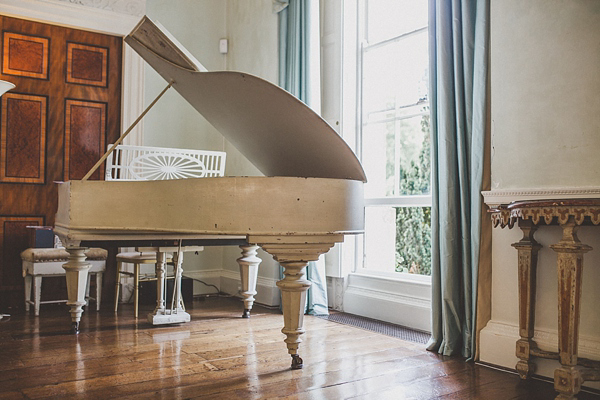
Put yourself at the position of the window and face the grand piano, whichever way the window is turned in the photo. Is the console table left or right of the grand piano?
left

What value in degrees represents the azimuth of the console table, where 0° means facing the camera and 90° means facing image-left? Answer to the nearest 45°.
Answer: approximately 45°

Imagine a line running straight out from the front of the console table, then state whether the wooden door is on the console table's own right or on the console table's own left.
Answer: on the console table's own right

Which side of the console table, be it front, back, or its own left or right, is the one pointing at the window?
right

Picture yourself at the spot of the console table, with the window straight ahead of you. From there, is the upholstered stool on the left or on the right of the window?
left

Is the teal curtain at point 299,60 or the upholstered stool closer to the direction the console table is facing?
the upholstered stool

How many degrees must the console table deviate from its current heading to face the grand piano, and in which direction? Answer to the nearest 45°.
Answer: approximately 45° to its right

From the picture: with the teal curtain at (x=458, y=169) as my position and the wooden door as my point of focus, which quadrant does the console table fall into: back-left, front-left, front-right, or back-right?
back-left

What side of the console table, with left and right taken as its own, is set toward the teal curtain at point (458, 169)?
right

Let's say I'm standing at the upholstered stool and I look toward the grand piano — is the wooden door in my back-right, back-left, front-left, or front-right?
back-left
